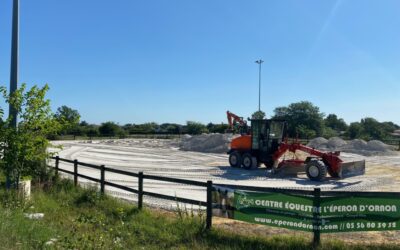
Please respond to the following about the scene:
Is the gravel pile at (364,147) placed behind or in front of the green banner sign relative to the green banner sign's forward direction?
behind

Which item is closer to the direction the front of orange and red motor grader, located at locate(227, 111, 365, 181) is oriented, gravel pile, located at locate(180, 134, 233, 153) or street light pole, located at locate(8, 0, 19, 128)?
the street light pole

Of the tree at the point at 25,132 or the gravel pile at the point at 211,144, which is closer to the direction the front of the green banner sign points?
the tree

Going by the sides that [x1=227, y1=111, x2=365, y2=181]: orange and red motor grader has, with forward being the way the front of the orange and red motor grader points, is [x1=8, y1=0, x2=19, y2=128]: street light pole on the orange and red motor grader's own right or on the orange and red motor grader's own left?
on the orange and red motor grader's own right

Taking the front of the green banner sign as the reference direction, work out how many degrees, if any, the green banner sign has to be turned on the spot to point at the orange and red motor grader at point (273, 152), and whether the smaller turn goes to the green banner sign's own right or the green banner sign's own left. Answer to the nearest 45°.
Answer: approximately 180°

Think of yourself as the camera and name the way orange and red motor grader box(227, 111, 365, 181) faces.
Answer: facing the viewer and to the right of the viewer

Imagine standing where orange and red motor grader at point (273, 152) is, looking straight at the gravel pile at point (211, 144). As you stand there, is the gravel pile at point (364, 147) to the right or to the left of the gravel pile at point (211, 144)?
right

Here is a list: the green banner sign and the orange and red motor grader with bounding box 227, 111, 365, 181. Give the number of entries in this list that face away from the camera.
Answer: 0

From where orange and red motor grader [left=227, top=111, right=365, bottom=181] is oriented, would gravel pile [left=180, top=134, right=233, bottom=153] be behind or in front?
behind

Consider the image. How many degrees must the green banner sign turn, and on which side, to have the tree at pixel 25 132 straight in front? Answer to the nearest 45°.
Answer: approximately 90° to its right

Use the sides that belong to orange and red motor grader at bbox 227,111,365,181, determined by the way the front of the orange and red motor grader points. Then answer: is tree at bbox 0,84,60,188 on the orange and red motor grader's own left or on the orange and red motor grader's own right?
on the orange and red motor grader's own right

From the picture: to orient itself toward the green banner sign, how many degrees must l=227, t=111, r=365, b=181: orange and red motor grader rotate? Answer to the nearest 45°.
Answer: approximately 45° to its right

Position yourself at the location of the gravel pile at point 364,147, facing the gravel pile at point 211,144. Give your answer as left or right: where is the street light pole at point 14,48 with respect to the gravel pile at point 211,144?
left
